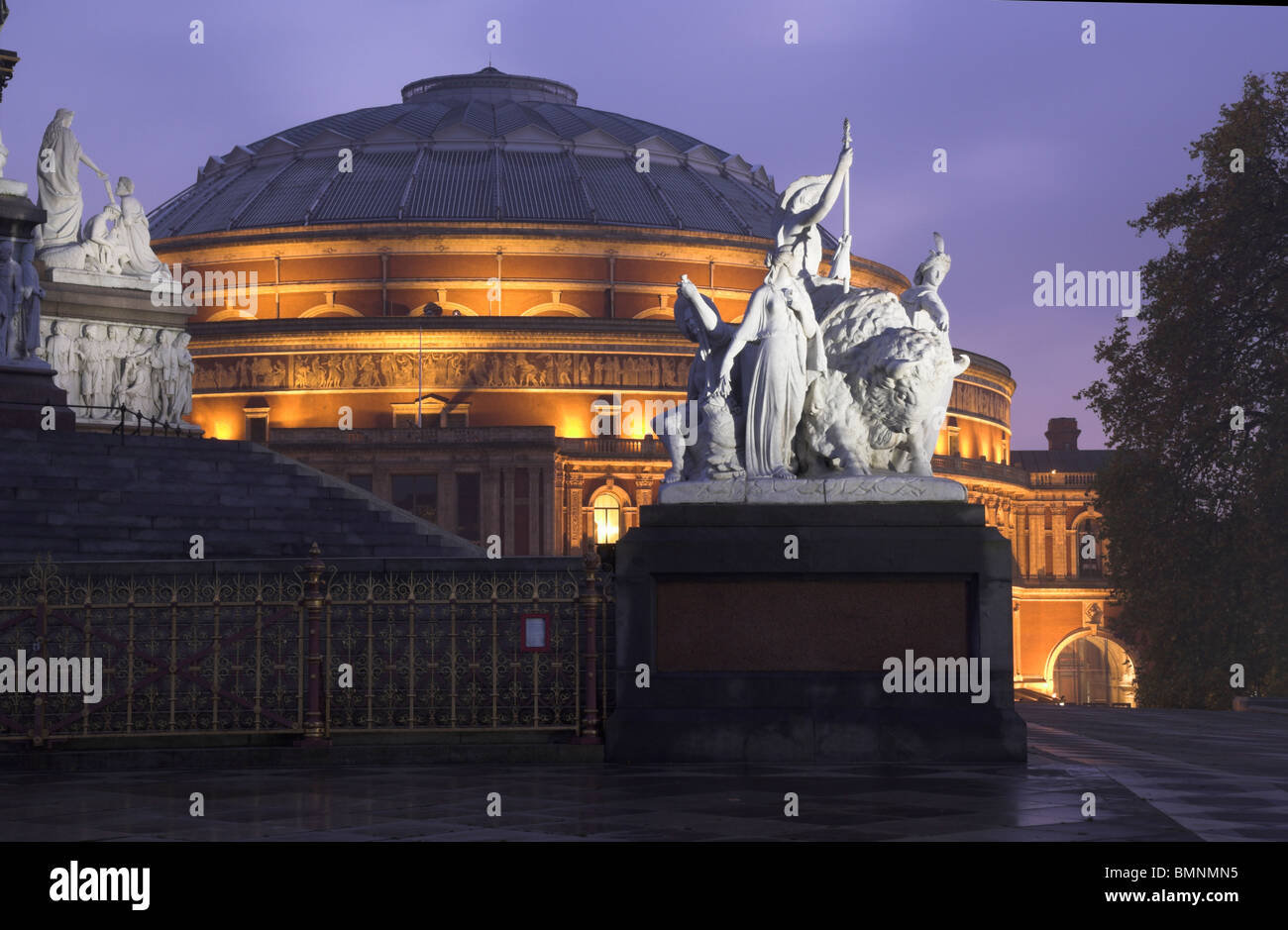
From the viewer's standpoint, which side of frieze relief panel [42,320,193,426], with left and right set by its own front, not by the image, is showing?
front

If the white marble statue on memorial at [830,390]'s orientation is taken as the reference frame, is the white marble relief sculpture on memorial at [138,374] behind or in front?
behind

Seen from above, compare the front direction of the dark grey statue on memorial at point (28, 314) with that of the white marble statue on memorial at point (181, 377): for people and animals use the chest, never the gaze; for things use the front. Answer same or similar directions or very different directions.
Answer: same or similar directions

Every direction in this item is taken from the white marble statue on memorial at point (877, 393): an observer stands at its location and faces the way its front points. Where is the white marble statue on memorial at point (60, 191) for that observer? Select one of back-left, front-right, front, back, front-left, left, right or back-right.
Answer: back

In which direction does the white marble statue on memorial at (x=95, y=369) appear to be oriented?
toward the camera

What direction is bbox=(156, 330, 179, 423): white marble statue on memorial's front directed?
toward the camera

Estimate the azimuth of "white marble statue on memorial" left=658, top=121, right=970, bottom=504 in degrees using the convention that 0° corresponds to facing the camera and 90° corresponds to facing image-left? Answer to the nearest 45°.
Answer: approximately 315°
